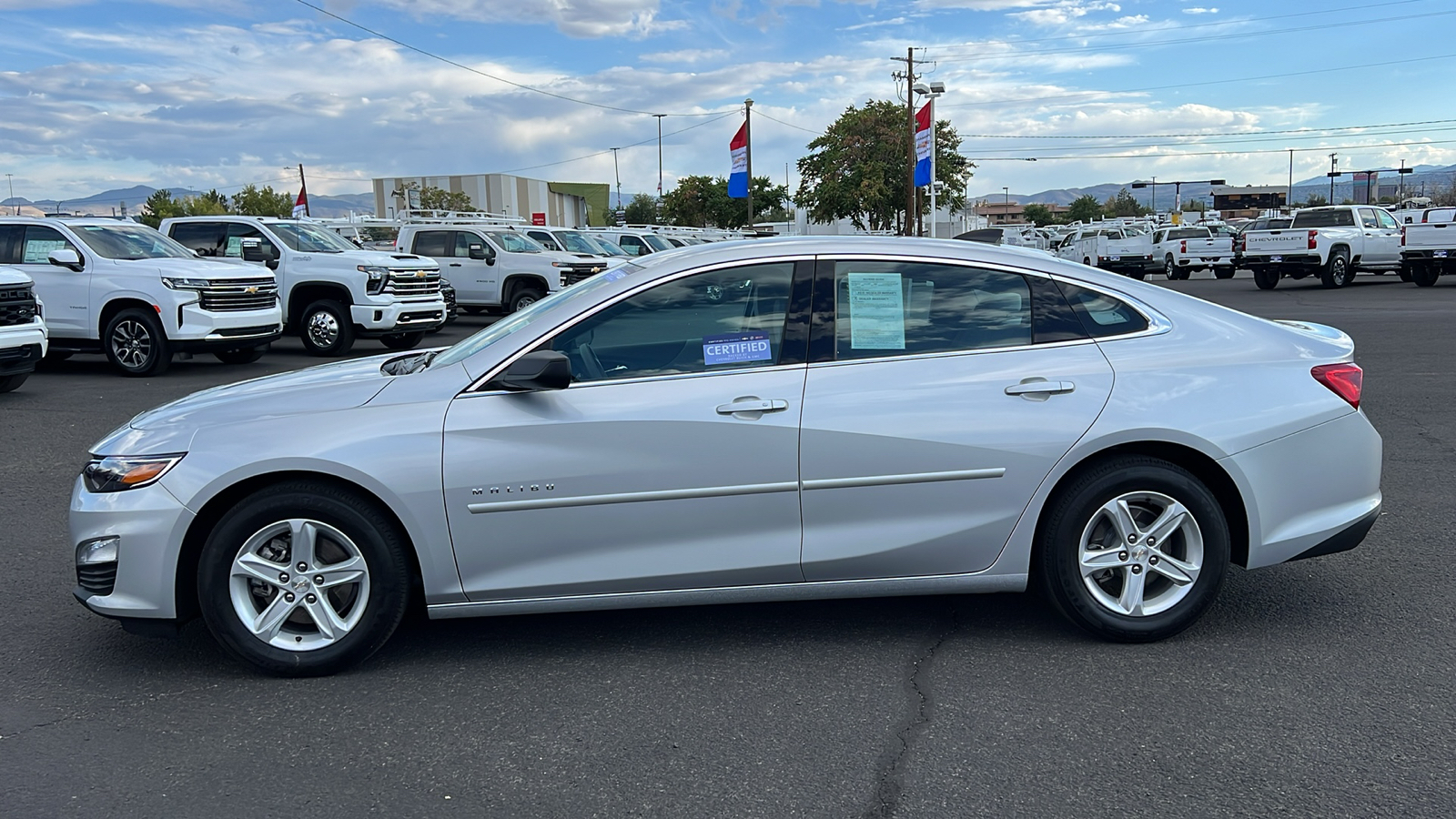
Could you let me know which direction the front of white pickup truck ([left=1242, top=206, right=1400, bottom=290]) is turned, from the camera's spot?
facing away from the viewer and to the right of the viewer

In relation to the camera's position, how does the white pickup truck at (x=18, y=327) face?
facing the viewer and to the right of the viewer

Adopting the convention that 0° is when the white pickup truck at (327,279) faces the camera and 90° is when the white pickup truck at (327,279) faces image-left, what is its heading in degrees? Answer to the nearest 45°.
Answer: approximately 315°

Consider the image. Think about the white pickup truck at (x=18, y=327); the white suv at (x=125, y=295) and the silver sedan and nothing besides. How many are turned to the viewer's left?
1

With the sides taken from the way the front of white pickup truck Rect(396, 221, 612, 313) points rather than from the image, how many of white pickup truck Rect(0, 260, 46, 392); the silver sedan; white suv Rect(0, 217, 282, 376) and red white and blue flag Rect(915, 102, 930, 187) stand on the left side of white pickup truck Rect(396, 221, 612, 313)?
1

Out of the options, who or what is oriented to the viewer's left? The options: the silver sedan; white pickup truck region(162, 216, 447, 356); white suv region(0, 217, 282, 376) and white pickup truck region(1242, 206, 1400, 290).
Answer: the silver sedan

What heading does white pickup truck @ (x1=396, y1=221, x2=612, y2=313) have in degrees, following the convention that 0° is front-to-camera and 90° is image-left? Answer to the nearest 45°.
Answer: approximately 315°

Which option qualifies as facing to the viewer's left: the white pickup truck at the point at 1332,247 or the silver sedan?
the silver sedan

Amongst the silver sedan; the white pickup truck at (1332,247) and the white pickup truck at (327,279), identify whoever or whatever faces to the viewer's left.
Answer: the silver sedan

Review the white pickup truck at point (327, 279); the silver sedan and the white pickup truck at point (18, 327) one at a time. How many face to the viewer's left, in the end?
1
